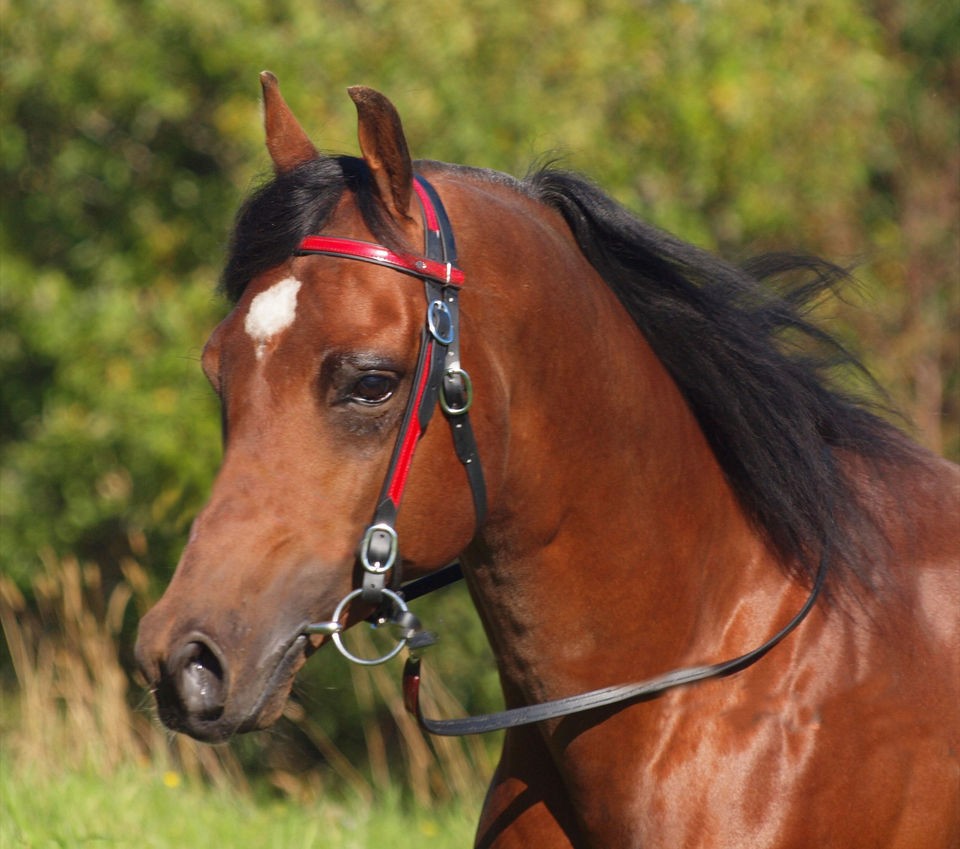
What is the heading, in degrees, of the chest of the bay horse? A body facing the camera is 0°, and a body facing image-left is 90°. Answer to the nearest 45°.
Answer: approximately 45°
